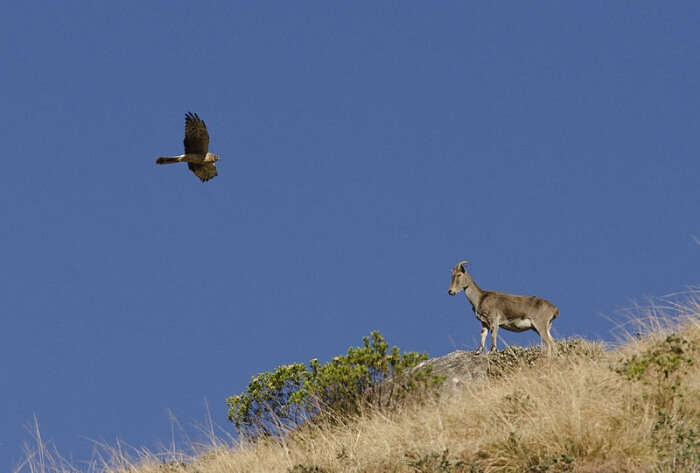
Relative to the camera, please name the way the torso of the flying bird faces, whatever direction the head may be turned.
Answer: to the viewer's right

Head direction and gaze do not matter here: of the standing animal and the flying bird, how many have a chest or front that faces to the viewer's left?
1

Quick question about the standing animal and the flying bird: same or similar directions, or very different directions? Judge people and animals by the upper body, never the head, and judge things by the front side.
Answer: very different directions

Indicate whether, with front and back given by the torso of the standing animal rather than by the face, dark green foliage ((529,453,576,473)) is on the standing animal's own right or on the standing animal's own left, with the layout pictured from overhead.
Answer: on the standing animal's own left

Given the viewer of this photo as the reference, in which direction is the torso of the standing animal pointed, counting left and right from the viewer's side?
facing to the left of the viewer

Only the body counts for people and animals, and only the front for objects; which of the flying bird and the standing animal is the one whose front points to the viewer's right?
the flying bird

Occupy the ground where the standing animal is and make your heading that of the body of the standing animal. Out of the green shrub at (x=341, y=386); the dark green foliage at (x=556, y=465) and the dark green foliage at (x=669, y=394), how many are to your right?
0

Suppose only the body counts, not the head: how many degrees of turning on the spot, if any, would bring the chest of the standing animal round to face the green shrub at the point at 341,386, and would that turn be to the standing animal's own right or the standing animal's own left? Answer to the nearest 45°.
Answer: approximately 45° to the standing animal's own left

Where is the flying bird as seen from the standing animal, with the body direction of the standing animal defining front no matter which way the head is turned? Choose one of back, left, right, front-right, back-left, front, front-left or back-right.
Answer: front

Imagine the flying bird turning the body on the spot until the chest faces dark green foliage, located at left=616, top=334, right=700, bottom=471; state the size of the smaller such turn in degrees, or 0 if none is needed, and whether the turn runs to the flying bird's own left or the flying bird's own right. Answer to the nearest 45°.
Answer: approximately 45° to the flying bird's own right
